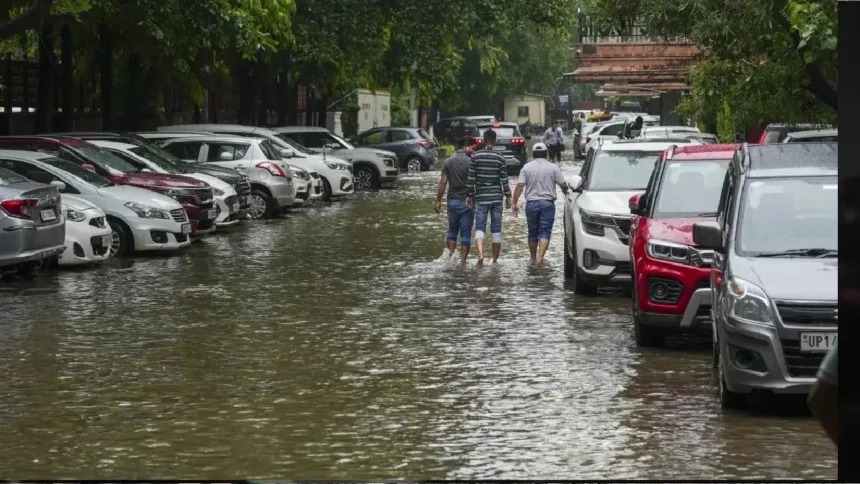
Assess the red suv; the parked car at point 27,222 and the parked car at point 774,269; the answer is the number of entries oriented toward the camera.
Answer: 2

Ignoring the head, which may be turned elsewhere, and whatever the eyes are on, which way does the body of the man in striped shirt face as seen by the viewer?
away from the camera

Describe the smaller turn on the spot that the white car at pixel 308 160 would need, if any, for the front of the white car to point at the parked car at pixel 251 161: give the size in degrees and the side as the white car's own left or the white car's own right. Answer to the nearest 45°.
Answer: approximately 45° to the white car's own right

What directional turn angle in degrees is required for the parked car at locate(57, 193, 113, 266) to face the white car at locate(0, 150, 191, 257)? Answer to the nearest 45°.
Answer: approximately 135° to its left

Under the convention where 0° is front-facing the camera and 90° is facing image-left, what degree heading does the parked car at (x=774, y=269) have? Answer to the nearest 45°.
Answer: approximately 0°

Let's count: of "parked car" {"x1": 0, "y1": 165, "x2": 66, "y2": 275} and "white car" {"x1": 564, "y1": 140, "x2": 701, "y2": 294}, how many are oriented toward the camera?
1

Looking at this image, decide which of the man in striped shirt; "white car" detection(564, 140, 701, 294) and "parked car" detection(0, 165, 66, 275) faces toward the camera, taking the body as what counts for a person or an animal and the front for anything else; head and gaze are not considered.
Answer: the white car

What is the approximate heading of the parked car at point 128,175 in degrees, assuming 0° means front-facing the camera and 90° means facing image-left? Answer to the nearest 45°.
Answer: approximately 315°

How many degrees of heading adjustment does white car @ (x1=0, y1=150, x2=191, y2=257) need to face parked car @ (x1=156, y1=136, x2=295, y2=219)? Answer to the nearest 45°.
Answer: approximately 135° to its left
